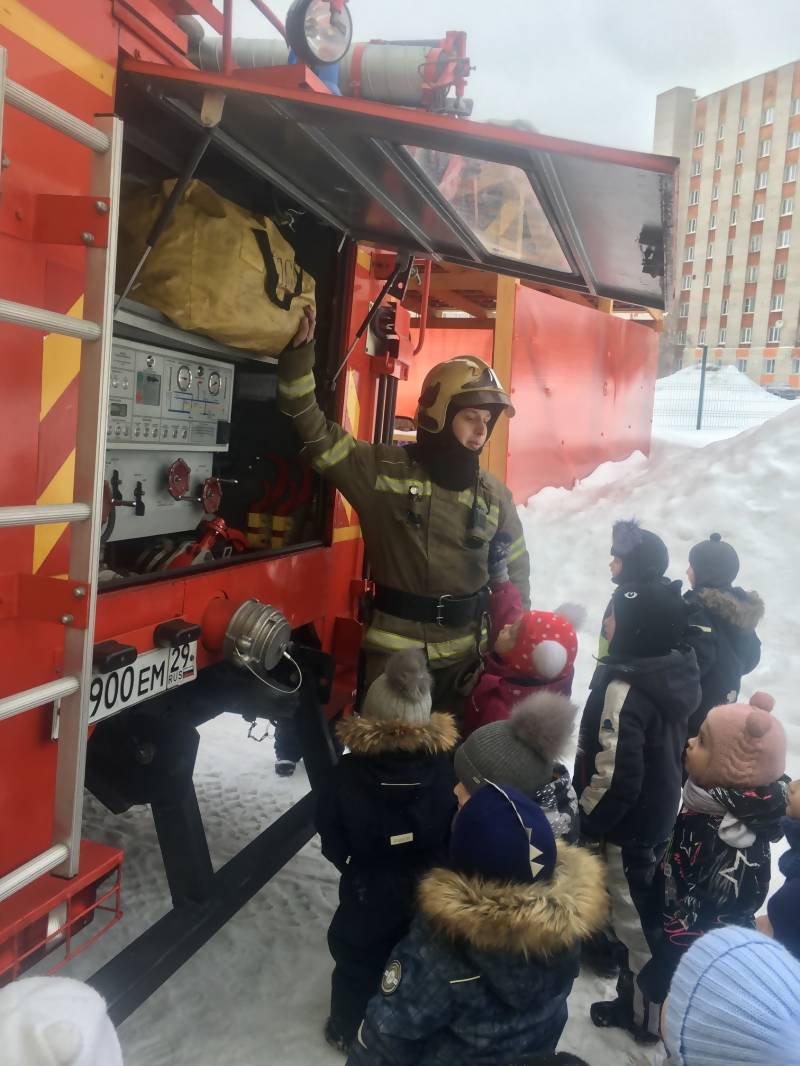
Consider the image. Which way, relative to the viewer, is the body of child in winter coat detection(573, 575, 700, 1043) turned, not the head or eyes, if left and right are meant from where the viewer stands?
facing away from the viewer and to the left of the viewer

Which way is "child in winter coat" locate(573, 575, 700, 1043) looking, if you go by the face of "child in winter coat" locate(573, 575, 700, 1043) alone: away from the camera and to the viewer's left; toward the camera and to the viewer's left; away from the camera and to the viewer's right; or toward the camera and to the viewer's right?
away from the camera and to the viewer's left

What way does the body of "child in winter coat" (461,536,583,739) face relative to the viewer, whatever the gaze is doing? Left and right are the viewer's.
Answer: facing away from the viewer and to the left of the viewer

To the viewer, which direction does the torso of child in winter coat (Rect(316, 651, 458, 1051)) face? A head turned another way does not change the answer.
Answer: away from the camera

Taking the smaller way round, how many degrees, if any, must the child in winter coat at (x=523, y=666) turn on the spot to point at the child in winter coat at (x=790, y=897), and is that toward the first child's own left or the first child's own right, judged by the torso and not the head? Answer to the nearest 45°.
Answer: approximately 180°

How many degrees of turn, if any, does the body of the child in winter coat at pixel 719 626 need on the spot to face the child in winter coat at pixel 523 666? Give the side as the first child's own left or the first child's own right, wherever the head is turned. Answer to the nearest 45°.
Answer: approximately 90° to the first child's own left

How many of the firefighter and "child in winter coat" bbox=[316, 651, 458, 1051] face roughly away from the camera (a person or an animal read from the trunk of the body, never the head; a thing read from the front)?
1

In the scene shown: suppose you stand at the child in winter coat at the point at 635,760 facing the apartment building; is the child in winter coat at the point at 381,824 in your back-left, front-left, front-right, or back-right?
back-left

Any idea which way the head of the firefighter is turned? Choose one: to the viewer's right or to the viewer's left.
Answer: to the viewer's right

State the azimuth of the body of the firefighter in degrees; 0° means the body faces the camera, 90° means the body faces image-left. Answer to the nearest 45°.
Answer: approximately 315°

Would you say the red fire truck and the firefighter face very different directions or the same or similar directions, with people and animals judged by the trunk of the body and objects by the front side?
very different directions

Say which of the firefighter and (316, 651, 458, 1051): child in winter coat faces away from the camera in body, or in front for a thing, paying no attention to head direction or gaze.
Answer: the child in winter coat

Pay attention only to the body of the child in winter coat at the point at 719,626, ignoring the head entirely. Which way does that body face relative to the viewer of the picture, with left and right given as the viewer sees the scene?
facing away from the viewer and to the left of the viewer

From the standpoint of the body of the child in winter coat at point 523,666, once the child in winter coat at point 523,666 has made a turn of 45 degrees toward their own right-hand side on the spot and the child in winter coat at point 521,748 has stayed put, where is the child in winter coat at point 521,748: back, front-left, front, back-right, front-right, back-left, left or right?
back

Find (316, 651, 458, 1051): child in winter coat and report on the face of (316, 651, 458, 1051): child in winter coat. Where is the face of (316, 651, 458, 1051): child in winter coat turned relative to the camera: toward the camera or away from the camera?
away from the camera
